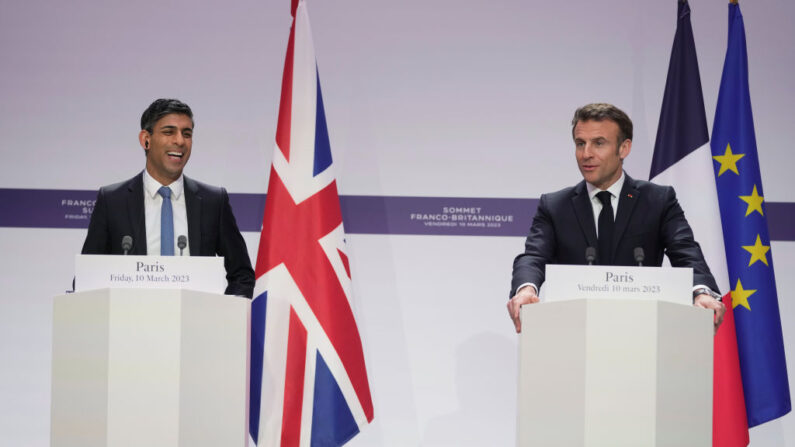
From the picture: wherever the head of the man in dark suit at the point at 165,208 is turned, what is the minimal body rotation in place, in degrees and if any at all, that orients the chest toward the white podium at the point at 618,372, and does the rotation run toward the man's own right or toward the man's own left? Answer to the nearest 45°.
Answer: approximately 45° to the man's own left

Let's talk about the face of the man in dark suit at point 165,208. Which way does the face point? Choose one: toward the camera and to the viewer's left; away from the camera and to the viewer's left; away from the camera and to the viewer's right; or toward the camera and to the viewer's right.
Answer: toward the camera and to the viewer's right

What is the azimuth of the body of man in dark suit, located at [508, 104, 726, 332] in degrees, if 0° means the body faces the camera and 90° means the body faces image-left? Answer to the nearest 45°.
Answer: approximately 0°

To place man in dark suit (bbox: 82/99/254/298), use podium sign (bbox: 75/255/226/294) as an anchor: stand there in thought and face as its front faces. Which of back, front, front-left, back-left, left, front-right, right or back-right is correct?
back

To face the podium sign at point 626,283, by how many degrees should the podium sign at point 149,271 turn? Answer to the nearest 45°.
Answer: approximately 45° to its left

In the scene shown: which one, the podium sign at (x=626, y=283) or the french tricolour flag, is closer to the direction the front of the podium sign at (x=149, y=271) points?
the podium sign

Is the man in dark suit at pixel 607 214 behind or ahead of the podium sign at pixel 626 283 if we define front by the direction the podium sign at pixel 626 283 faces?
behind

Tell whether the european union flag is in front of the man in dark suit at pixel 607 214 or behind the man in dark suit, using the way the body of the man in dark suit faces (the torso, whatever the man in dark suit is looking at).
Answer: behind
